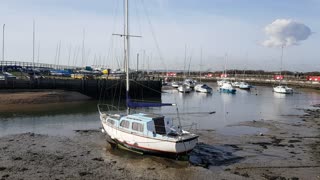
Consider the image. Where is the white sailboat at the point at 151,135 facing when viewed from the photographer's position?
facing away from the viewer and to the left of the viewer
